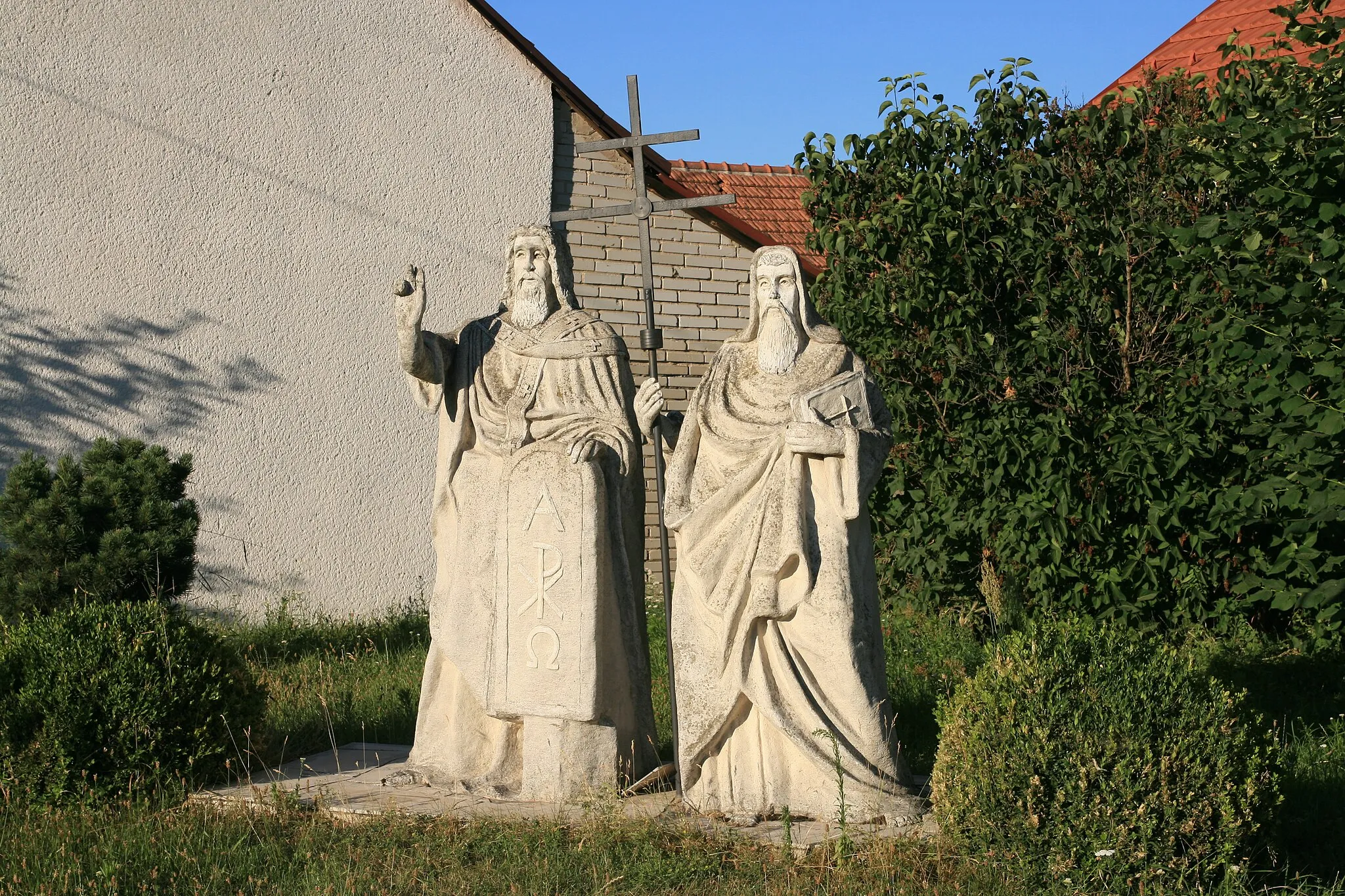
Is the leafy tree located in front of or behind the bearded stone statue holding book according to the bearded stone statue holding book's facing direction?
behind

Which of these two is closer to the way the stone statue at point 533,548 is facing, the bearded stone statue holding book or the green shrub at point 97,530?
the bearded stone statue holding book

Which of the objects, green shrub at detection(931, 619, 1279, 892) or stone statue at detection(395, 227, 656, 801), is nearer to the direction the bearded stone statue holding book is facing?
the green shrub

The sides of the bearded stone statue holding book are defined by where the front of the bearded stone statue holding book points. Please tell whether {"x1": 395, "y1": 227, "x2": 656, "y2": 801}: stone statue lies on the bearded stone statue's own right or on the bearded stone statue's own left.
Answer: on the bearded stone statue's own right

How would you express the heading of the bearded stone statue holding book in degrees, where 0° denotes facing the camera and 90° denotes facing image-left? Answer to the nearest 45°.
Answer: approximately 0°

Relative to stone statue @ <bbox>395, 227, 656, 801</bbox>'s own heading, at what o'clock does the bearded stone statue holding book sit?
The bearded stone statue holding book is roughly at 10 o'clock from the stone statue.

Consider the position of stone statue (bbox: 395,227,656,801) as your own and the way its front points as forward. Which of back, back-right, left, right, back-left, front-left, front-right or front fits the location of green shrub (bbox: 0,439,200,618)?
back-right

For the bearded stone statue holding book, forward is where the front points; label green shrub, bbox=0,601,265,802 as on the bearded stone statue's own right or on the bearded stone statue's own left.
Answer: on the bearded stone statue's own right

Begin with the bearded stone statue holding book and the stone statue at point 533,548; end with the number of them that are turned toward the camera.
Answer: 2

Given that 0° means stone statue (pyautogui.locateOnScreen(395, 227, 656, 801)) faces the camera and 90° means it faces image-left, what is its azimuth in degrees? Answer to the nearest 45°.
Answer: approximately 0°

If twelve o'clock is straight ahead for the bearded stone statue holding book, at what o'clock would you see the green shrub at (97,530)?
The green shrub is roughly at 4 o'clock from the bearded stone statue holding book.

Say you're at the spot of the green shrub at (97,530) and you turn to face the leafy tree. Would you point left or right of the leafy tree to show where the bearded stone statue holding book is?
right

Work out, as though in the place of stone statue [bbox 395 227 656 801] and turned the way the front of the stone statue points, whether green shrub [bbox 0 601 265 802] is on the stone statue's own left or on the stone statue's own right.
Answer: on the stone statue's own right
